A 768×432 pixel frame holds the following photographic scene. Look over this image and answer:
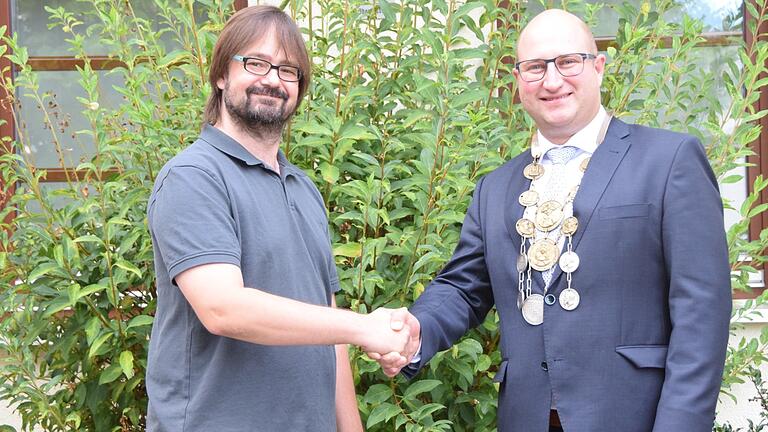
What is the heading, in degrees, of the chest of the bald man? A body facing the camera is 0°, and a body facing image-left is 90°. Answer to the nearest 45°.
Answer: approximately 45°
